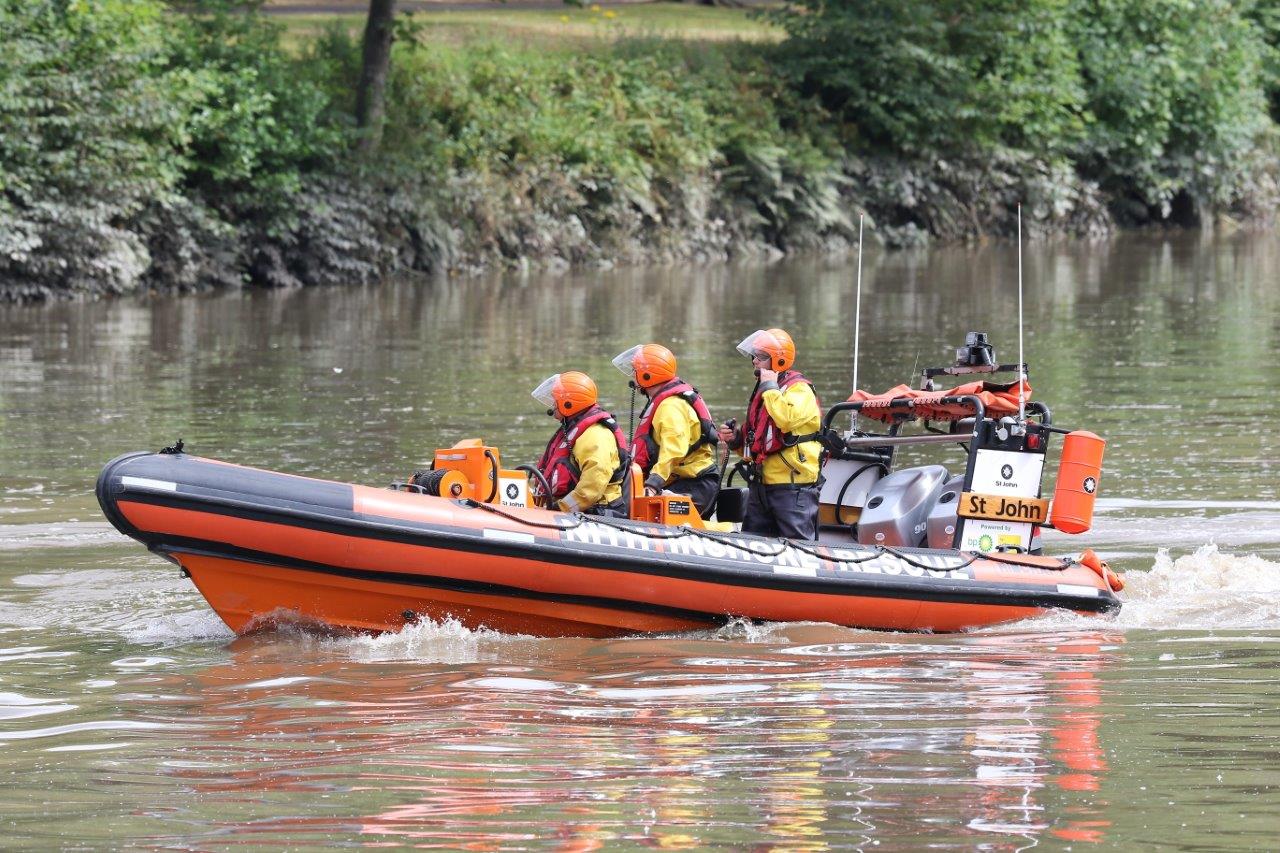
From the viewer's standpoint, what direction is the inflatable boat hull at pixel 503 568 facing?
to the viewer's left

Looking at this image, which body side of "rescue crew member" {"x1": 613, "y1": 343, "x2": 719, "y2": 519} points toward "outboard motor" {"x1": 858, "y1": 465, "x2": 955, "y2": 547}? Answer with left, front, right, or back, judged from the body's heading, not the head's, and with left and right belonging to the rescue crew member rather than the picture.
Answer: back

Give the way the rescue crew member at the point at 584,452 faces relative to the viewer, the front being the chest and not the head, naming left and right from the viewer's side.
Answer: facing to the left of the viewer

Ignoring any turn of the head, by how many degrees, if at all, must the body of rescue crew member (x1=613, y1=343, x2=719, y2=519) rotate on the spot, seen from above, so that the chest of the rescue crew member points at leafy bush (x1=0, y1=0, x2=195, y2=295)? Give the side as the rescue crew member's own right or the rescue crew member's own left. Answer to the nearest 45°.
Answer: approximately 45° to the rescue crew member's own right

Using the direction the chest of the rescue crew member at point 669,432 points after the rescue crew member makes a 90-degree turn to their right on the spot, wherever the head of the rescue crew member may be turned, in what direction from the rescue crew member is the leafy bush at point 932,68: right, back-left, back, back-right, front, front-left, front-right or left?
front

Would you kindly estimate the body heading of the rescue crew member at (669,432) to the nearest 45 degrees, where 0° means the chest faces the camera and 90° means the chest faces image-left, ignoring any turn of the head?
approximately 90°

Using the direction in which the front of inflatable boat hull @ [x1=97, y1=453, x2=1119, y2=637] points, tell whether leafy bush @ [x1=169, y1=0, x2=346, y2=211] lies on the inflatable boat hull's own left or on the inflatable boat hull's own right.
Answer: on the inflatable boat hull's own right

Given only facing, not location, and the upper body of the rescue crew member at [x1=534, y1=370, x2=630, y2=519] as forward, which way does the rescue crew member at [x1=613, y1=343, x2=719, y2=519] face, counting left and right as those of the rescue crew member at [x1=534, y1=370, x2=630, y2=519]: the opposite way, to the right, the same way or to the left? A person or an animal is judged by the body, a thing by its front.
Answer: the same way

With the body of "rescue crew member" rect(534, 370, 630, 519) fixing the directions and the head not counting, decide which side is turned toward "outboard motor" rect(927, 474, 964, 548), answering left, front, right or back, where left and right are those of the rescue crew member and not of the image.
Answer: back

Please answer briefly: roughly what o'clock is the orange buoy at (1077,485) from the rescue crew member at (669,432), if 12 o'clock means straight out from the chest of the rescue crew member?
The orange buoy is roughly at 6 o'clock from the rescue crew member.

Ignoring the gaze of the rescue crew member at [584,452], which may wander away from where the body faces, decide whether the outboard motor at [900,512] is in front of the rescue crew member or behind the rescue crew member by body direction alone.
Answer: behind

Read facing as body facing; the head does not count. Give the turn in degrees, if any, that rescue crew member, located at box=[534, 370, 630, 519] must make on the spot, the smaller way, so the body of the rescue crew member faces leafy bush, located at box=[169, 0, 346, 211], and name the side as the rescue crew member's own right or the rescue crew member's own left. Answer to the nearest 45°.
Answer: approximately 90° to the rescue crew member's own right

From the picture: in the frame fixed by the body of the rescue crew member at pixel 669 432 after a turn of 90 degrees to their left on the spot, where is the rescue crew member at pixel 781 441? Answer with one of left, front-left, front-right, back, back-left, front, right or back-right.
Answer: left
